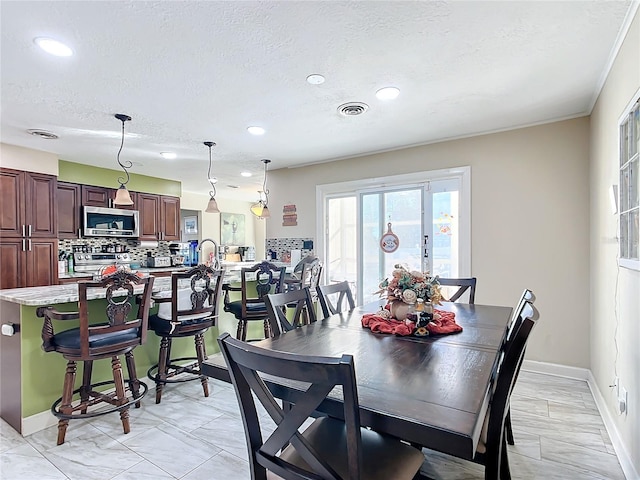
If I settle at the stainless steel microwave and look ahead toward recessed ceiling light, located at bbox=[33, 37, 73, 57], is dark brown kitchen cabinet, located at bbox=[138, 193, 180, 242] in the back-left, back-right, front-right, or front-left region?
back-left

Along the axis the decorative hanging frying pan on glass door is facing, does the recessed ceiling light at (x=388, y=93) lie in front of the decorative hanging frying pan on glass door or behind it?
in front

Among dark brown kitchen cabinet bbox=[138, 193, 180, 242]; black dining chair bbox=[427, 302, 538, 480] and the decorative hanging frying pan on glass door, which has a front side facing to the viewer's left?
the black dining chair

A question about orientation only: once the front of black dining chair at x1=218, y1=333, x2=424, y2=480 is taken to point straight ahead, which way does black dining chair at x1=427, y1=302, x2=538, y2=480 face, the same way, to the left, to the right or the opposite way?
to the left

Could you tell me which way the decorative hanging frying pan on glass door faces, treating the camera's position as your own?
facing the viewer

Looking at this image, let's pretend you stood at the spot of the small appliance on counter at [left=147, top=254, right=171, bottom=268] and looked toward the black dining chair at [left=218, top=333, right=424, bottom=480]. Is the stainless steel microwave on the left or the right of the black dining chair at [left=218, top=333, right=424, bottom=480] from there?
right

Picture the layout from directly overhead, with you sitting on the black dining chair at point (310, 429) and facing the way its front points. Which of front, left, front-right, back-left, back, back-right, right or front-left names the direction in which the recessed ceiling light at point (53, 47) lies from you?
left

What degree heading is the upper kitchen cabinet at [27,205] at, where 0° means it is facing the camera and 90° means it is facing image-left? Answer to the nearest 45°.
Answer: approximately 315°

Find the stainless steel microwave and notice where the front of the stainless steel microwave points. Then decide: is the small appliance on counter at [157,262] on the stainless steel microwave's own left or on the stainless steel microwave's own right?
on the stainless steel microwave's own left

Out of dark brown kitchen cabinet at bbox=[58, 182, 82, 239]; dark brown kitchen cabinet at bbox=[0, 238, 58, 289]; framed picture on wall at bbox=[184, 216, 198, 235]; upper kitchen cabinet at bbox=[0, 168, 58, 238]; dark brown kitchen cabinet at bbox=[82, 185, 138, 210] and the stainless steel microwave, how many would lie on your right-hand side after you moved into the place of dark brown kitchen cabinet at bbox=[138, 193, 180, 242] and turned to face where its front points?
5

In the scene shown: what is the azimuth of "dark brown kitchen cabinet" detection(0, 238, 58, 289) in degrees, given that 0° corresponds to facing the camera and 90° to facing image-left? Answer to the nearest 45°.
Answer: approximately 0°

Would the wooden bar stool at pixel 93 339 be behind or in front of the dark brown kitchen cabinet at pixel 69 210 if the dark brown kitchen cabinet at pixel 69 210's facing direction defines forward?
in front

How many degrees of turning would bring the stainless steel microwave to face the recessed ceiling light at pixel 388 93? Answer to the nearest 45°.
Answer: approximately 45° to its left

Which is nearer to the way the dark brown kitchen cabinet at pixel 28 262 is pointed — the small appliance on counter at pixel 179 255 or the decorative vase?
the decorative vase

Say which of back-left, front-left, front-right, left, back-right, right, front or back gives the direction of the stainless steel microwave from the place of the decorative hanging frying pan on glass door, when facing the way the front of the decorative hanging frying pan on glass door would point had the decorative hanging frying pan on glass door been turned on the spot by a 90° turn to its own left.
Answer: back

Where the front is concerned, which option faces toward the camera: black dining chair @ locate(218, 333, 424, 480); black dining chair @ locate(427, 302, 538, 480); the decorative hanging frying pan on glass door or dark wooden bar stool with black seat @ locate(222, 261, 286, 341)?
the decorative hanging frying pan on glass door

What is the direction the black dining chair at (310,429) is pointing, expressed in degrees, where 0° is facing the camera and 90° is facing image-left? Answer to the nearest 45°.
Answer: approximately 225°

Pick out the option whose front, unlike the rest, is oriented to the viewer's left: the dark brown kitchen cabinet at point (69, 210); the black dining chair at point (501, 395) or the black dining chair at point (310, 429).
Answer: the black dining chair at point (501, 395)
